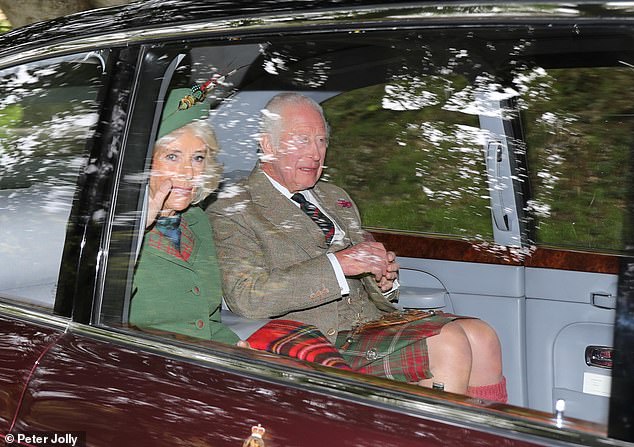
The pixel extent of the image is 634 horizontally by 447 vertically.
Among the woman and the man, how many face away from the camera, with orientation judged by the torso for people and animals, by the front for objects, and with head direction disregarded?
0

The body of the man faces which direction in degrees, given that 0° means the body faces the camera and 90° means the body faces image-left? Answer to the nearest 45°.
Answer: approximately 315°

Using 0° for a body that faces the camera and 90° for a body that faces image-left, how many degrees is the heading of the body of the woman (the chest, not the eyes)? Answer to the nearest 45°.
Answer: approximately 315°

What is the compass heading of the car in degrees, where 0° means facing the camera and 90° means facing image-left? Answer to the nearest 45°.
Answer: approximately 315°

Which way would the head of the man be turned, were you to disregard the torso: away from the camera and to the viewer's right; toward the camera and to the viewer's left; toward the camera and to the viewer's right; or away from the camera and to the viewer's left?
toward the camera and to the viewer's right
